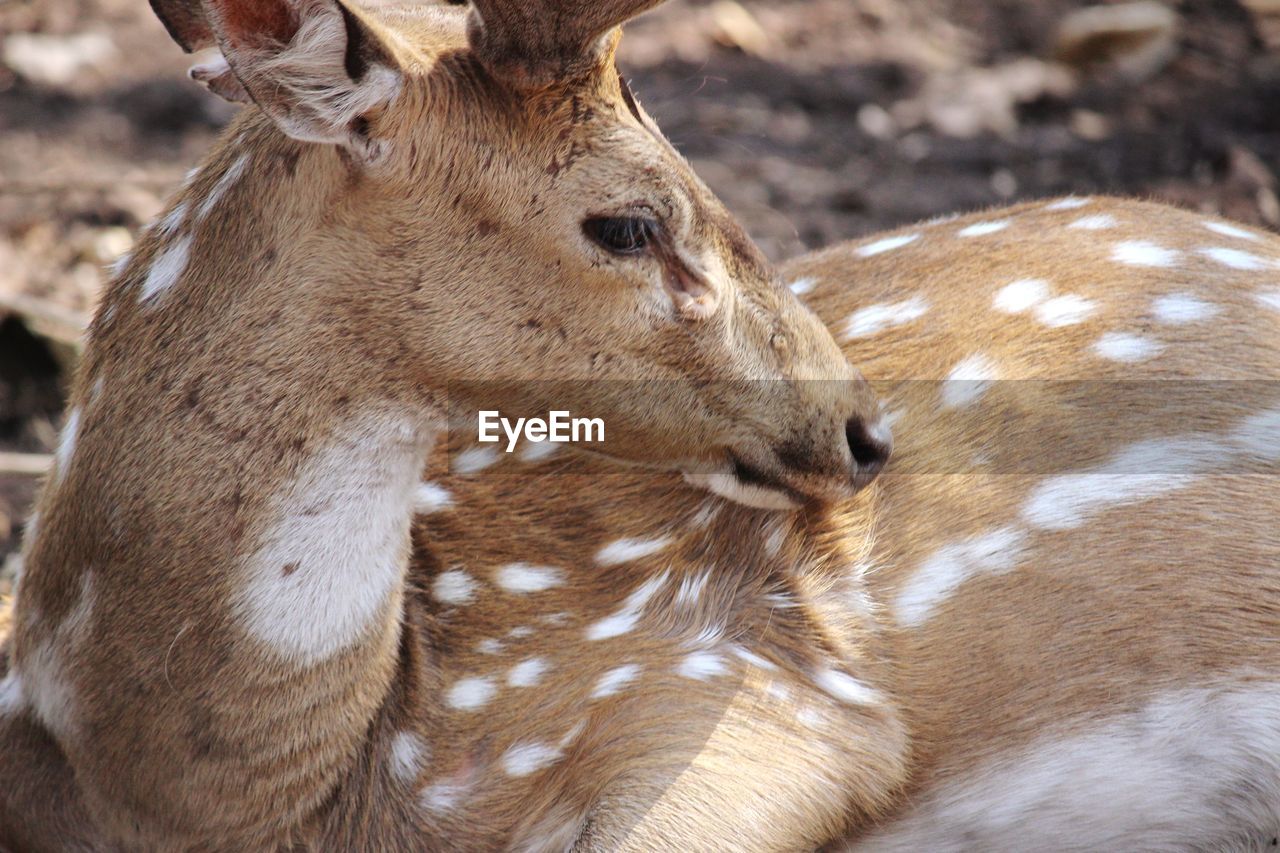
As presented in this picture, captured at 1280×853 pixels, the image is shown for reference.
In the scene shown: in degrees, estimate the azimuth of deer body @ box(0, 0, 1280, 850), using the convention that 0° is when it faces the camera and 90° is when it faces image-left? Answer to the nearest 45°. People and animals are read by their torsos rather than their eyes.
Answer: approximately 90°
